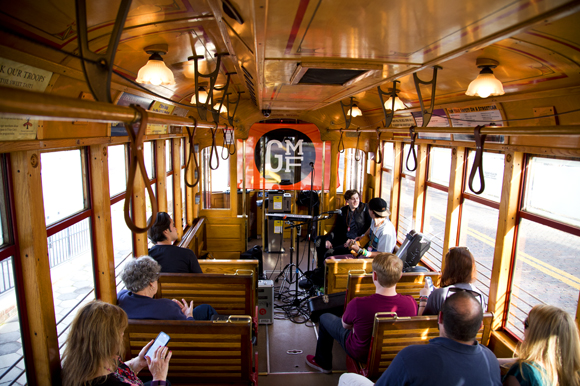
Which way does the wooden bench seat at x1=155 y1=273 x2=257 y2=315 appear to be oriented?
away from the camera

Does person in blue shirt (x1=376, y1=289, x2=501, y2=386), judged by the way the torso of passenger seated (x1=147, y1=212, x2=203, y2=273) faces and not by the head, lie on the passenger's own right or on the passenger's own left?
on the passenger's own right

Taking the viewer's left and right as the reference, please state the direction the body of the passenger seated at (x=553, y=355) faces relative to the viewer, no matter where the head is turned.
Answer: facing away from the viewer and to the left of the viewer

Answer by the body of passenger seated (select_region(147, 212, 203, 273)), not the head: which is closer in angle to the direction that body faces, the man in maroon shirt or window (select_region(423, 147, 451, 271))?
the window

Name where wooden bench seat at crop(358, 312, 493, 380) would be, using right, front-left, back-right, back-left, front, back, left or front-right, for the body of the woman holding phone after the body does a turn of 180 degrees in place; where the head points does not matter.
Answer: back-left

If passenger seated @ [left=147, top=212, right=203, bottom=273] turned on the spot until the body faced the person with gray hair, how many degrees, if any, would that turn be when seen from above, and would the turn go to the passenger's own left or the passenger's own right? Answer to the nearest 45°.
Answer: approximately 135° to the passenger's own right

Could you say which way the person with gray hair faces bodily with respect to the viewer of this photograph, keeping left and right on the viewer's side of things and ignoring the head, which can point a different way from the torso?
facing away from the viewer and to the right of the viewer

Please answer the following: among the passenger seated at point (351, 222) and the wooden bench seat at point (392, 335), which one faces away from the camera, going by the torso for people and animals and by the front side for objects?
the wooden bench seat

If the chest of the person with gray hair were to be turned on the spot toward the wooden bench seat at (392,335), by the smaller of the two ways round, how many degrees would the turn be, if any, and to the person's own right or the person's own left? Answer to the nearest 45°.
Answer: approximately 45° to the person's own right

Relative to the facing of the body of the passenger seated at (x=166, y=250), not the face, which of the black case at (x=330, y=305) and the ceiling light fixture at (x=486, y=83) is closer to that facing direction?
the black case

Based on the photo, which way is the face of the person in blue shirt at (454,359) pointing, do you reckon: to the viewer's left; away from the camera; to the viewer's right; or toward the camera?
away from the camera

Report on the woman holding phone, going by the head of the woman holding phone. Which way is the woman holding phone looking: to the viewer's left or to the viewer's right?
to the viewer's right

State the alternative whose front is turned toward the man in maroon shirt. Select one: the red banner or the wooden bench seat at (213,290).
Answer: the red banner

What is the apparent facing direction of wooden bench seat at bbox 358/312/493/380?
away from the camera

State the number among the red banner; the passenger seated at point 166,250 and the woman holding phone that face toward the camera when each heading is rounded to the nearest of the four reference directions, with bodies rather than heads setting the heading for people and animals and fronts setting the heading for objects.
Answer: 1

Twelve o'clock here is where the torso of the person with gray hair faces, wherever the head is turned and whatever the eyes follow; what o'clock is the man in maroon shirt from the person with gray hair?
The man in maroon shirt is roughly at 2 o'clock from the person with gray hair.
